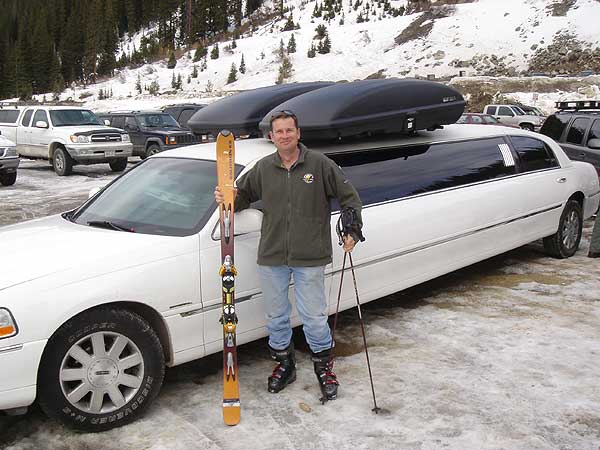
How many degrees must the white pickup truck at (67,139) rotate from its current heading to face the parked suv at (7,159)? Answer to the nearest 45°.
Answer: approximately 90° to its right

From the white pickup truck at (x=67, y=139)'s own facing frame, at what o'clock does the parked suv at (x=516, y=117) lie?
The parked suv is roughly at 10 o'clock from the white pickup truck.

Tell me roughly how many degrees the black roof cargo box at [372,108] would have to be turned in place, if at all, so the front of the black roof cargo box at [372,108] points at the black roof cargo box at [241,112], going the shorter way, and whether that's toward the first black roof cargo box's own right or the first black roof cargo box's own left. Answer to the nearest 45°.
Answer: approximately 45° to the first black roof cargo box's own right

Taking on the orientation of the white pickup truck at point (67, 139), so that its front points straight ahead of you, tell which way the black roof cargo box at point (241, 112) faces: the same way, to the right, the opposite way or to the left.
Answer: to the right

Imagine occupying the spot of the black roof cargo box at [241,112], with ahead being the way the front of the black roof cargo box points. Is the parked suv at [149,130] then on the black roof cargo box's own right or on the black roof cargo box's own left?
on the black roof cargo box's own right

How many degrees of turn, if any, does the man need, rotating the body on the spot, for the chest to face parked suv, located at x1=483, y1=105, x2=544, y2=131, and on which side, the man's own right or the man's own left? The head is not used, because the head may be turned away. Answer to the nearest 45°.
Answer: approximately 135° to the man's own left

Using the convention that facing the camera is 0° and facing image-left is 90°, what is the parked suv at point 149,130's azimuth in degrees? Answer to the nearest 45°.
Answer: approximately 315°

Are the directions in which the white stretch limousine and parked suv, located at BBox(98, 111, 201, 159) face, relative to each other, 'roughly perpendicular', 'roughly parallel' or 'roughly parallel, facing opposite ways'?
roughly perpendicular

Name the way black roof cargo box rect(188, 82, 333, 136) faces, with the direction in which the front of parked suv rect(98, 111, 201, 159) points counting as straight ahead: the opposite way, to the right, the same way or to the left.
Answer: to the right

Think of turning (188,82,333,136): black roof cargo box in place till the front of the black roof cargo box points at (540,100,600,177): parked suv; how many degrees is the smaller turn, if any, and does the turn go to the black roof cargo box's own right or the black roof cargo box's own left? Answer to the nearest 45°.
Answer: approximately 180°

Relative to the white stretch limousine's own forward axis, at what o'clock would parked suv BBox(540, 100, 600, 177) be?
The parked suv is roughly at 6 o'clock from the white stretch limousine.
